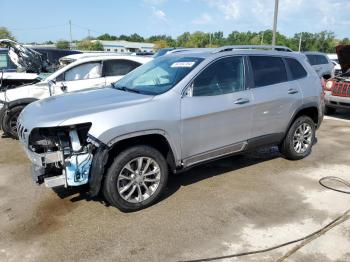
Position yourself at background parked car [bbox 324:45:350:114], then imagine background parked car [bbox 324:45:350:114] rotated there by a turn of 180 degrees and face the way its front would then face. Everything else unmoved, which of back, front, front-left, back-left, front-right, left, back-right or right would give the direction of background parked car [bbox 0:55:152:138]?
back-left

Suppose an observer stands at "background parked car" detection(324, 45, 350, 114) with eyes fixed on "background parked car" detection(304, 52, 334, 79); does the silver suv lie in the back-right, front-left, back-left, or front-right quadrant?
back-left

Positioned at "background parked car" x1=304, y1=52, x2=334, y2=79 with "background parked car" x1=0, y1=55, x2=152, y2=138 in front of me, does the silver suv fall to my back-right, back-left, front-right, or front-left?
front-left

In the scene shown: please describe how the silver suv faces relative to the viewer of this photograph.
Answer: facing the viewer and to the left of the viewer

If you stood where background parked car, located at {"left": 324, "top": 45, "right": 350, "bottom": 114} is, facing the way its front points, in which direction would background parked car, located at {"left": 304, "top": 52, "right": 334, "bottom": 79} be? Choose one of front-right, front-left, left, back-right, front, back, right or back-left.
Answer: back

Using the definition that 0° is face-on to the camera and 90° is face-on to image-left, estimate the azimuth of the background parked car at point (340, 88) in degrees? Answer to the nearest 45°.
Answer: approximately 0°

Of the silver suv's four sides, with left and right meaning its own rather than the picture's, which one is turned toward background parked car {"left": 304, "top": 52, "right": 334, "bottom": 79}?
back

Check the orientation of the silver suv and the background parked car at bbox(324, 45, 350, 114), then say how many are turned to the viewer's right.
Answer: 0

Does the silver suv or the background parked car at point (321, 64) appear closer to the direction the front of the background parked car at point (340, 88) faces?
the silver suv

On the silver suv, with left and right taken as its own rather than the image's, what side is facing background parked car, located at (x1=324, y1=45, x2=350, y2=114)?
back
